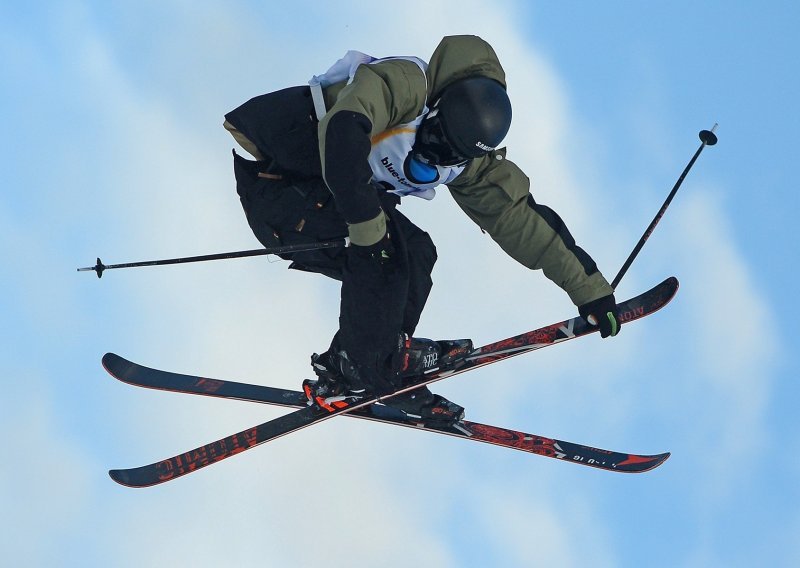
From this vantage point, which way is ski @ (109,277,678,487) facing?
to the viewer's right

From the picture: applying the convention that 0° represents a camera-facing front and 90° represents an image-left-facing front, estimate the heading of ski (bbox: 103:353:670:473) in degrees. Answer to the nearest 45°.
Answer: approximately 270°
